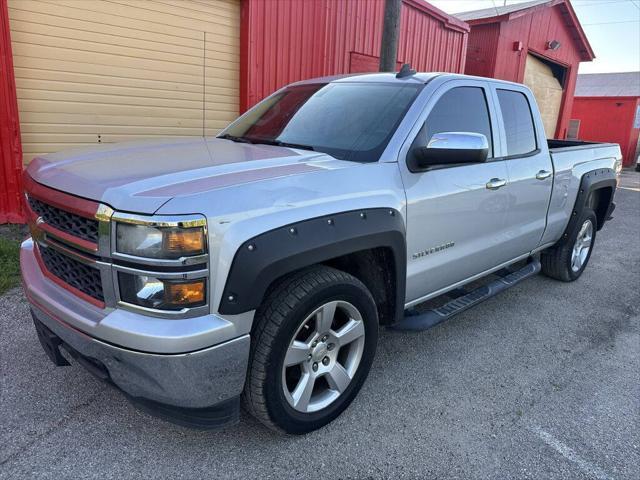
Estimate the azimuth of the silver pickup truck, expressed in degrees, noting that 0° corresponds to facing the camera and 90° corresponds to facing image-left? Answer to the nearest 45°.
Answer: approximately 45°

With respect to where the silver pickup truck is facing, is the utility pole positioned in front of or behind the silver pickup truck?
behind

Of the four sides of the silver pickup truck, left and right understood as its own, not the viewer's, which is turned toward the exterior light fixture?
back
